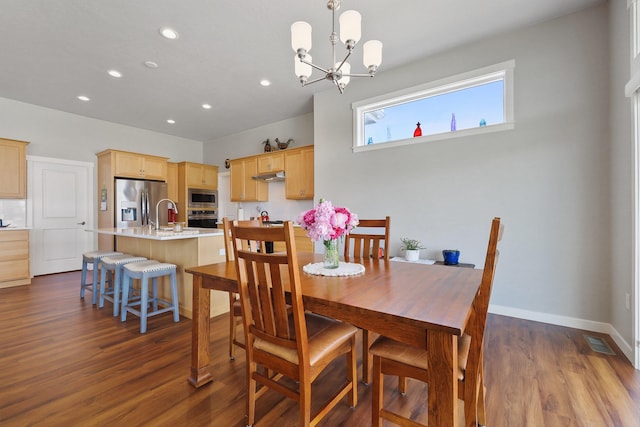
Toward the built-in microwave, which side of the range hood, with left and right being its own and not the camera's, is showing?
right

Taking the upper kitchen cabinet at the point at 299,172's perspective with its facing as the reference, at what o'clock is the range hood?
The range hood is roughly at 3 o'clock from the upper kitchen cabinet.

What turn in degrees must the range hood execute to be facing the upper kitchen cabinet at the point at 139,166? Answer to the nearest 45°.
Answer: approximately 45° to its right

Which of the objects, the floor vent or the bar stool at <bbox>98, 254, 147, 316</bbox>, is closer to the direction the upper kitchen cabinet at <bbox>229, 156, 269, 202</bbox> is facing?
the bar stool

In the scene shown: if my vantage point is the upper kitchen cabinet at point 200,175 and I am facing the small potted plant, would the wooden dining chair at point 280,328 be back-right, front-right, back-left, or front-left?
front-right

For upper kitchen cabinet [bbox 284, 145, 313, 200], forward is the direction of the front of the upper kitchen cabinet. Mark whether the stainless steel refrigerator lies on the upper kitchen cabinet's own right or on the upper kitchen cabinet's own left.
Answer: on the upper kitchen cabinet's own right

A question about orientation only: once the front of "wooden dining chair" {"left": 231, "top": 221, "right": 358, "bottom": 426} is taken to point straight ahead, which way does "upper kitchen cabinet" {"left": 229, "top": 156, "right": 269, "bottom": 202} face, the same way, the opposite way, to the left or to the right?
the opposite way

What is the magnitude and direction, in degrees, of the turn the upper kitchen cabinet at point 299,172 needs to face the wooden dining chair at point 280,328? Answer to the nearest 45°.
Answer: approximately 45° to its left

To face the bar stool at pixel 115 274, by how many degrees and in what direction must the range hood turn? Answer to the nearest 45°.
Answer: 0° — it already faces it

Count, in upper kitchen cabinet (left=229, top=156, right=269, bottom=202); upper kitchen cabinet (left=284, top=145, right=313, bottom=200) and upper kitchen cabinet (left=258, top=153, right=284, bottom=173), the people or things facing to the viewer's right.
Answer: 0

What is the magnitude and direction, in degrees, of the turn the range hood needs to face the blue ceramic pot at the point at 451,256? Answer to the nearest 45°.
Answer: approximately 90° to its left

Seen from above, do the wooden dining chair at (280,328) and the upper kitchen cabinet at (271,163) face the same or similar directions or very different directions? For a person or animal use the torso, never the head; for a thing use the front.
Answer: very different directions

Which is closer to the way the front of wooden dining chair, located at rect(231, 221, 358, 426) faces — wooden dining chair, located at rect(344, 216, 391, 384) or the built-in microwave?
the wooden dining chair

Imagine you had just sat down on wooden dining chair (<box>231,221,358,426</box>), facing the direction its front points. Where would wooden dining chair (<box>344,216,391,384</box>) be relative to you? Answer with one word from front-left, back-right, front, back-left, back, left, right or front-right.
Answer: front

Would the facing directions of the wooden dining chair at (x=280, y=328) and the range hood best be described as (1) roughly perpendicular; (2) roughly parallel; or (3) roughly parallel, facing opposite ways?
roughly parallel, facing opposite ways
